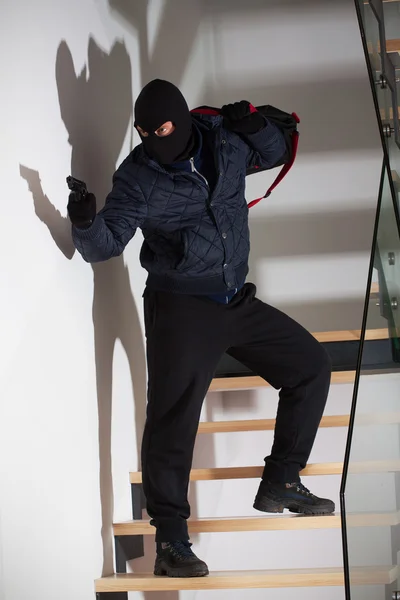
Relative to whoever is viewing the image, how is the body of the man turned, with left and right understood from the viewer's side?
facing the viewer and to the right of the viewer

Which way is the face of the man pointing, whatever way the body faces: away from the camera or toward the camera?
toward the camera
